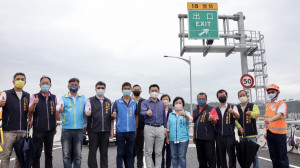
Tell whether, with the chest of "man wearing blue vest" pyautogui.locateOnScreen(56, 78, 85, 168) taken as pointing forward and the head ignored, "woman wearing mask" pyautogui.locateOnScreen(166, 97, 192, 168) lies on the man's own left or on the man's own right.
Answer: on the man's own left

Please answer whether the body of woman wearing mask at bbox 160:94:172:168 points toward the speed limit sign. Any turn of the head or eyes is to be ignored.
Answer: no

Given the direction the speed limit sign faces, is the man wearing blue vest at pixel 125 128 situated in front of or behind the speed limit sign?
in front

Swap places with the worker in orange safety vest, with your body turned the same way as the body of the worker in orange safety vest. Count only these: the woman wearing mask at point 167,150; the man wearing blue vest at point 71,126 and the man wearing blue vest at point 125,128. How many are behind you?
0

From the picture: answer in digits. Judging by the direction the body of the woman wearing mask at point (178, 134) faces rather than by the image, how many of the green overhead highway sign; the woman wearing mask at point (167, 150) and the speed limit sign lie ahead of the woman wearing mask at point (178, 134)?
0

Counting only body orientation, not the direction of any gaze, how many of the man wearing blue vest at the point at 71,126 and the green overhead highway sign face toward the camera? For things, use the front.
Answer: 2

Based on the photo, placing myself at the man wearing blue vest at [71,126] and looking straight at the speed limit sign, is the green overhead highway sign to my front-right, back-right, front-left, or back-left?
front-left

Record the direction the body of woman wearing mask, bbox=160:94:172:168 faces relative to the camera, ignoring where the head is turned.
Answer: toward the camera

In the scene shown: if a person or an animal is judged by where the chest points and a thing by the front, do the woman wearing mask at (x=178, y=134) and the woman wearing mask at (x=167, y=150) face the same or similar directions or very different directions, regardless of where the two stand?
same or similar directions

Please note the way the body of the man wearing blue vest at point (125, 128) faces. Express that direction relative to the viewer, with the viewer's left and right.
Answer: facing the viewer

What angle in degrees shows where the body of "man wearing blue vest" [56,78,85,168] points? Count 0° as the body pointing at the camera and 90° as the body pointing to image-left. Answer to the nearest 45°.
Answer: approximately 0°

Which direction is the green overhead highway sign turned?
toward the camera

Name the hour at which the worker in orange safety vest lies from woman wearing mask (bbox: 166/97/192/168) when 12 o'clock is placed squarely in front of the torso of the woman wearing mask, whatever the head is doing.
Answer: The worker in orange safety vest is roughly at 9 o'clock from the woman wearing mask.

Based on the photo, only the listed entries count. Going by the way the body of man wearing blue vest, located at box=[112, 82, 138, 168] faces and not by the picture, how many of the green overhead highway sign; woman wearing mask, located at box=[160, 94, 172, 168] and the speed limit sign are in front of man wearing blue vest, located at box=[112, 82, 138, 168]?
0

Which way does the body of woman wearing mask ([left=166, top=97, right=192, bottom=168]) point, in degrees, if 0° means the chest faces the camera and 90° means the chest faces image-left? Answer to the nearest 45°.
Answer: approximately 0°

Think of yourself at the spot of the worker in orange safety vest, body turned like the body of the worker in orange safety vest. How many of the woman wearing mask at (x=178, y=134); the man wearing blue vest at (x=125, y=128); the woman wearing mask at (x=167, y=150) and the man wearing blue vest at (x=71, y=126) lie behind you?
0
